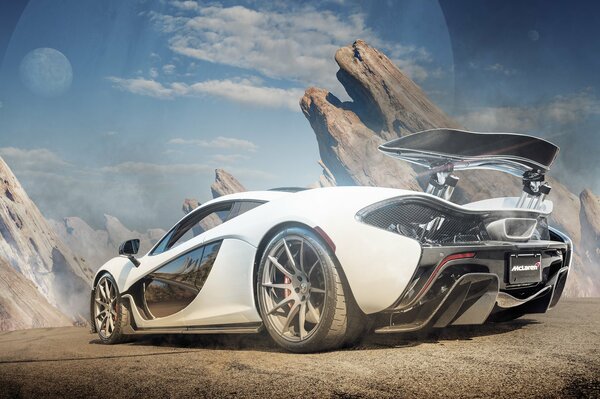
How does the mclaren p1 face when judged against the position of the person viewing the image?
facing away from the viewer and to the left of the viewer
